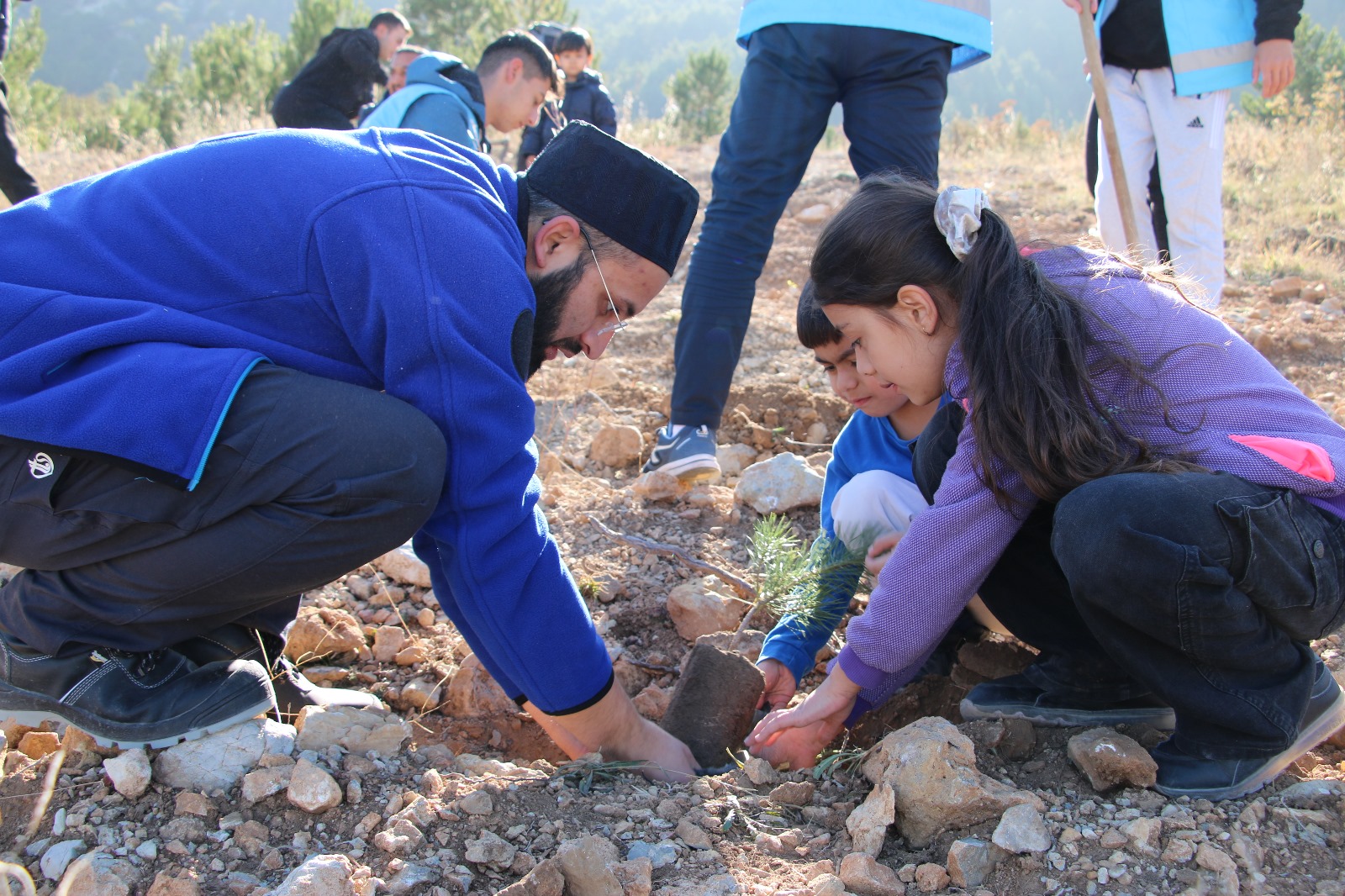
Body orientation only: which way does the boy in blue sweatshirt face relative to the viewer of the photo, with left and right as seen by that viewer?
facing the viewer and to the left of the viewer

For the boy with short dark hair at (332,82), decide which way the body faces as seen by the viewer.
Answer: to the viewer's right

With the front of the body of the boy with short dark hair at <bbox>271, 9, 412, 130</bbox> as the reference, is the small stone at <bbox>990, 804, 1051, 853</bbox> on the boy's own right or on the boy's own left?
on the boy's own right

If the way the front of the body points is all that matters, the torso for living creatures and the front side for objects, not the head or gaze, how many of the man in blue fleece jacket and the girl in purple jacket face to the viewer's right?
1

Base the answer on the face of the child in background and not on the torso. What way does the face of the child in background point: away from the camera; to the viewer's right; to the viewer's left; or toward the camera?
toward the camera

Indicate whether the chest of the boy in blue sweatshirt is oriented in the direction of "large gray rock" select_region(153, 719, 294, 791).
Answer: yes

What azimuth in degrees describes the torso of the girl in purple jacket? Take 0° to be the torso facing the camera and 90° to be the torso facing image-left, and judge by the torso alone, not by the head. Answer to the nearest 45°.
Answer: approximately 90°

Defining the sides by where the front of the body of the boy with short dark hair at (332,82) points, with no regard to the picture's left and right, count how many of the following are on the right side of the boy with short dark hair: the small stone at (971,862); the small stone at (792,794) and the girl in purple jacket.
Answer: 3

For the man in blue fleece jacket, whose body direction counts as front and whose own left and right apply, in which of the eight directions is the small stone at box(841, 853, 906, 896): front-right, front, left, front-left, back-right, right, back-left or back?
front-right

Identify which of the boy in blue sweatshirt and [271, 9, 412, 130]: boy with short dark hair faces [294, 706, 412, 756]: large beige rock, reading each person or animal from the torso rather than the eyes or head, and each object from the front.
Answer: the boy in blue sweatshirt

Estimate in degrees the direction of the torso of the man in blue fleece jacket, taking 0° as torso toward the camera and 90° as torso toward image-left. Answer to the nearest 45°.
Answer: approximately 270°
